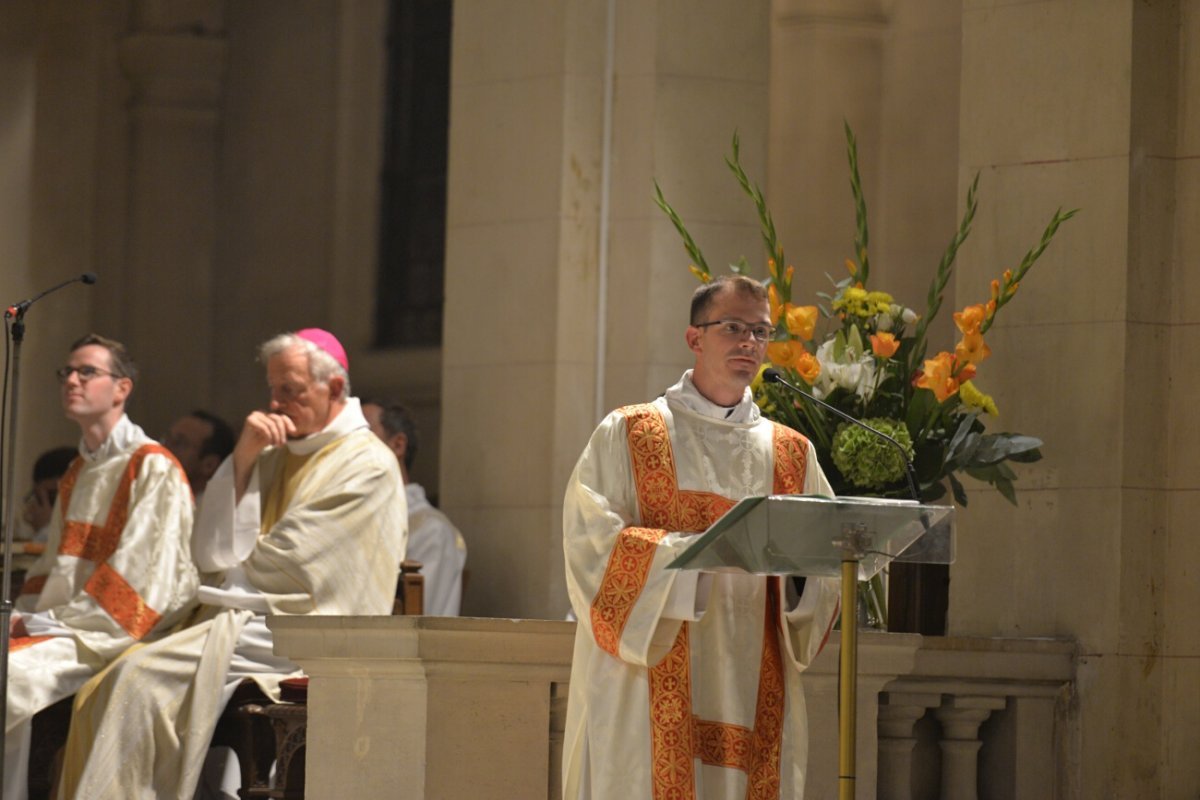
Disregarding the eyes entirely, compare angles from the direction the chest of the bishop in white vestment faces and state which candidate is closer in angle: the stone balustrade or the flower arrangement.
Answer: the stone balustrade

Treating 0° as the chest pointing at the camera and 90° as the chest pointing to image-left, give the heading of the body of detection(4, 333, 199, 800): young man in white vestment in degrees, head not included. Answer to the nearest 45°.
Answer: approximately 45°

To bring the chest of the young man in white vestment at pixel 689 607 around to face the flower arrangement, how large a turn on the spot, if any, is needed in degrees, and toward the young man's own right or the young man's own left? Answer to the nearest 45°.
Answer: approximately 90° to the young man's own left

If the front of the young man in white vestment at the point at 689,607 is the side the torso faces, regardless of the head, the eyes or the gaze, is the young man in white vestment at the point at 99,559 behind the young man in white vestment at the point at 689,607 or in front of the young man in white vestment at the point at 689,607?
behind

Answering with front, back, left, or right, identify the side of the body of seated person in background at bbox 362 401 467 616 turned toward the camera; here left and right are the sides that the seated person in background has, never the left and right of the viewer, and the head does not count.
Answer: left

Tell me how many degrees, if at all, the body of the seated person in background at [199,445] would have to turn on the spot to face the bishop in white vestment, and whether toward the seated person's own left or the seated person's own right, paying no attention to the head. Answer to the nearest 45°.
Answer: approximately 45° to the seated person's own left

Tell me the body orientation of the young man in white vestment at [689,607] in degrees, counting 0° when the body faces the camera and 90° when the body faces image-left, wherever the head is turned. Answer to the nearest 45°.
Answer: approximately 315°

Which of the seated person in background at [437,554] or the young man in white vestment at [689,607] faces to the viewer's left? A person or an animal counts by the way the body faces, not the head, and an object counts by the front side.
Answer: the seated person in background

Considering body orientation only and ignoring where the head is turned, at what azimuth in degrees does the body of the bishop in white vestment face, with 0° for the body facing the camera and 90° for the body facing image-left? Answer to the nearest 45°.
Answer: approximately 45°

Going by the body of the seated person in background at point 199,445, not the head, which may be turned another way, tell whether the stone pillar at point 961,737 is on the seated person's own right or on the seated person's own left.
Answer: on the seated person's own left

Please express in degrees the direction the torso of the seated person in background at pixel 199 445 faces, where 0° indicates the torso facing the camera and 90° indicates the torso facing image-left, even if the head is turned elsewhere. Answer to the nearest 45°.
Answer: approximately 45°

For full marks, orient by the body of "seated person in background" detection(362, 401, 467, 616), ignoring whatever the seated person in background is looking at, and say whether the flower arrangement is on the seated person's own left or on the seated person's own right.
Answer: on the seated person's own left
